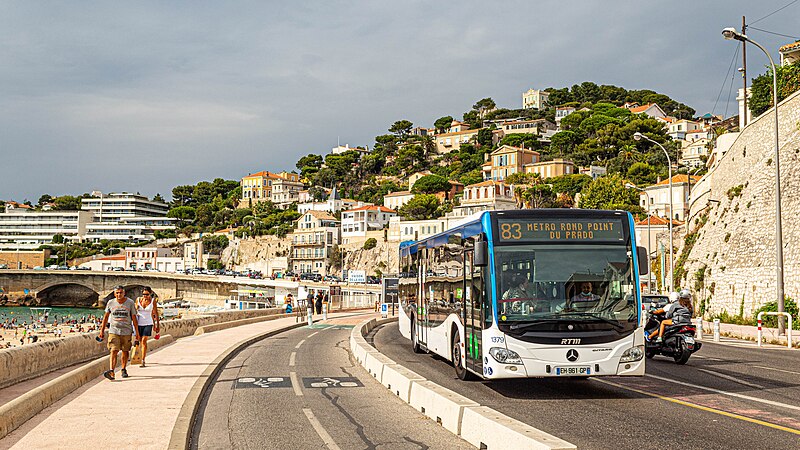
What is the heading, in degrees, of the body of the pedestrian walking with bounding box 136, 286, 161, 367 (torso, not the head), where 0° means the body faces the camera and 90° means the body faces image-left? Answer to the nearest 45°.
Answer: approximately 0°

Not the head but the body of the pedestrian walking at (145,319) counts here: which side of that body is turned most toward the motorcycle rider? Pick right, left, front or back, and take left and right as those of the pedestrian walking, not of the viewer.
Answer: left

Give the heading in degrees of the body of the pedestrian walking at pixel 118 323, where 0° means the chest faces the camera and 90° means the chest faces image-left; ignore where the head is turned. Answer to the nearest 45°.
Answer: approximately 0°

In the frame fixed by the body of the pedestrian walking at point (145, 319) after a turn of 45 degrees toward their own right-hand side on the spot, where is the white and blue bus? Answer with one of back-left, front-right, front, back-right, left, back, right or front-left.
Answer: left

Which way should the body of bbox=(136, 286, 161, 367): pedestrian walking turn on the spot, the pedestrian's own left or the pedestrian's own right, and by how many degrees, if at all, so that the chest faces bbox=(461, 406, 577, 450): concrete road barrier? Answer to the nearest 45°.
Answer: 0° — they already face it
